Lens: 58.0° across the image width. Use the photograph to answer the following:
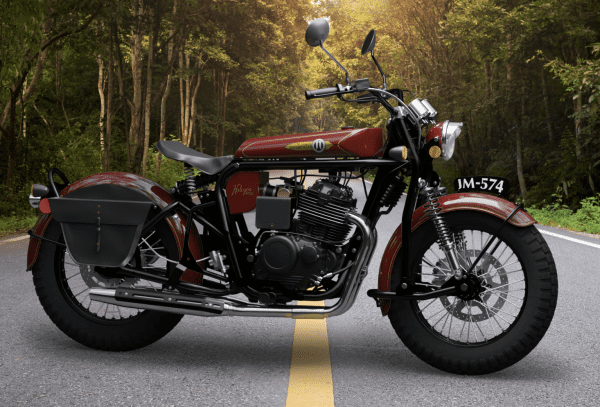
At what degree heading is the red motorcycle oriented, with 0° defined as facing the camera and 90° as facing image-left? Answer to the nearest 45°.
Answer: approximately 270°

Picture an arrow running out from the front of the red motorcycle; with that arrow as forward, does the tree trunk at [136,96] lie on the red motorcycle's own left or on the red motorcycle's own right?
on the red motorcycle's own left

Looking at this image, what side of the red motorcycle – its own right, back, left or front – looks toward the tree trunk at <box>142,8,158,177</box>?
left

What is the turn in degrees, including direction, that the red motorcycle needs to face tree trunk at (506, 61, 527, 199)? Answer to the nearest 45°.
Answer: approximately 45° to its left

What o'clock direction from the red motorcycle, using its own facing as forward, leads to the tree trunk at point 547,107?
The tree trunk is roughly at 10 o'clock from the red motorcycle.
